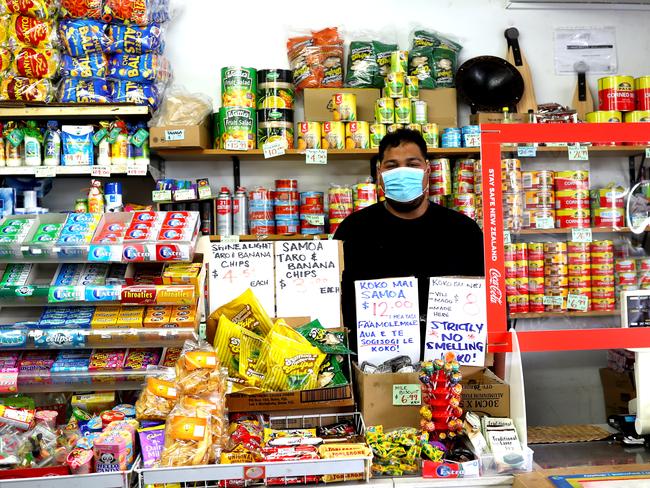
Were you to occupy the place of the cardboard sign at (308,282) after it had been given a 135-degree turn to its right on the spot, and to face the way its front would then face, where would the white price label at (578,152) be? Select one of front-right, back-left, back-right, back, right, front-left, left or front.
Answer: back-right

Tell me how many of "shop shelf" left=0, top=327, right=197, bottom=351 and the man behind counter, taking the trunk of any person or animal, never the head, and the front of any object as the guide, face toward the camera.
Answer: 2

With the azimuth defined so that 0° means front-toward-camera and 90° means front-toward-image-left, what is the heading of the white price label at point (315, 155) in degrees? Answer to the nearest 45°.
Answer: approximately 0°

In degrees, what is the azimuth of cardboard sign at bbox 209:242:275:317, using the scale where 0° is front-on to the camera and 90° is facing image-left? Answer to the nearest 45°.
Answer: approximately 0°

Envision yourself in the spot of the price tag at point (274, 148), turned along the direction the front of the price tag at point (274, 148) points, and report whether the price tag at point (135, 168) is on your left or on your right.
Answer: on your right
